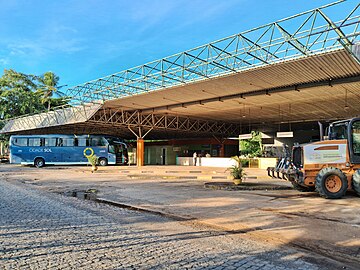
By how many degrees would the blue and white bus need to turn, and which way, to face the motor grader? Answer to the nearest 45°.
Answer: approximately 90° to its right

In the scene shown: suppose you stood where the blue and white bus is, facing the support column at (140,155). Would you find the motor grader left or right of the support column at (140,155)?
right

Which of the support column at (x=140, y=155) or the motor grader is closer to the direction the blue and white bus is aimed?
the support column

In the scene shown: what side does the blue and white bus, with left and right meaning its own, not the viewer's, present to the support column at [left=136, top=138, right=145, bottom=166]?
front

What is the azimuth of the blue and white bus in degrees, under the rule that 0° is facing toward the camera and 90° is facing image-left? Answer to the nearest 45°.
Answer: approximately 270°
